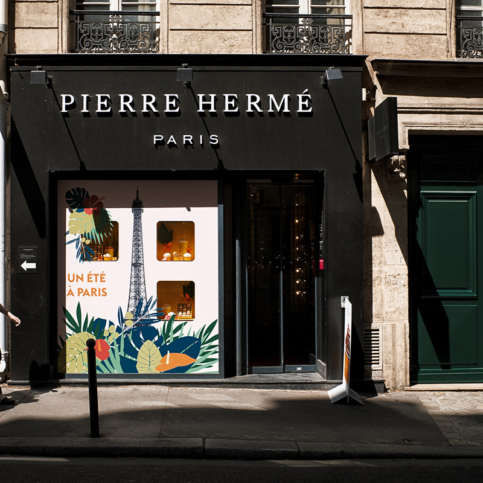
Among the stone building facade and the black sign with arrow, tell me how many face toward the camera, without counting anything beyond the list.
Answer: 2

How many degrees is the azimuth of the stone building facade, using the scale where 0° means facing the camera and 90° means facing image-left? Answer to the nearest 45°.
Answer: approximately 0°

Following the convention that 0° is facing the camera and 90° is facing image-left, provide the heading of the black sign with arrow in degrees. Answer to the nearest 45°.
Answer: approximately 0°

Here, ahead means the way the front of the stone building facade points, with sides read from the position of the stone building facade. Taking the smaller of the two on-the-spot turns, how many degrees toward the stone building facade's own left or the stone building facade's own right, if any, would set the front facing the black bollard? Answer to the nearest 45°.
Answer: approximately 45° to the stone building facade's own right

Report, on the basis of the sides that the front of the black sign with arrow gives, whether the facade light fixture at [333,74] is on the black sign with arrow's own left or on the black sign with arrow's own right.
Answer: on the black sign with arrow's own left
